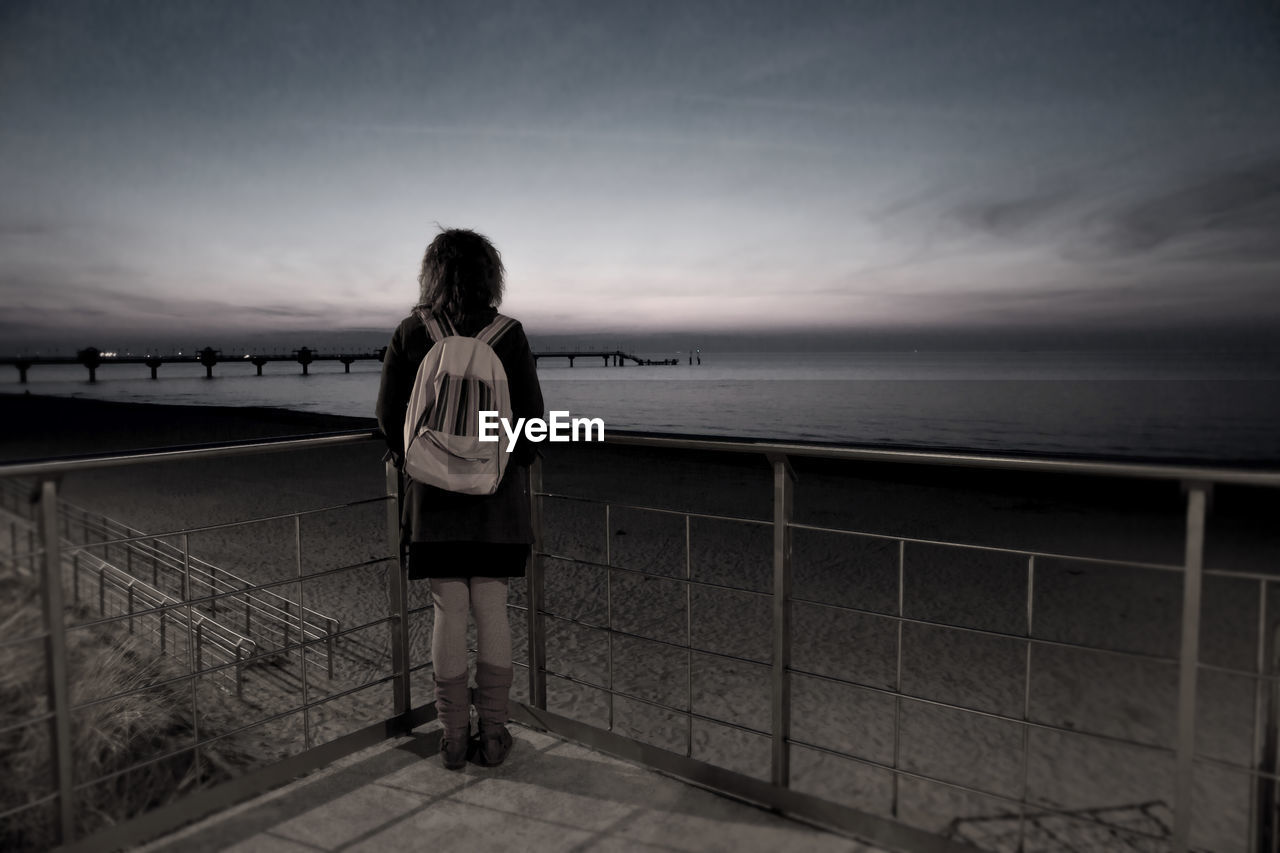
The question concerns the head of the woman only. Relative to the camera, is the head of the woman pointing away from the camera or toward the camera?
away from the camera

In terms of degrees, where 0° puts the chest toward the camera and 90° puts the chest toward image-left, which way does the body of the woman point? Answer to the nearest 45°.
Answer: approximately 180°
